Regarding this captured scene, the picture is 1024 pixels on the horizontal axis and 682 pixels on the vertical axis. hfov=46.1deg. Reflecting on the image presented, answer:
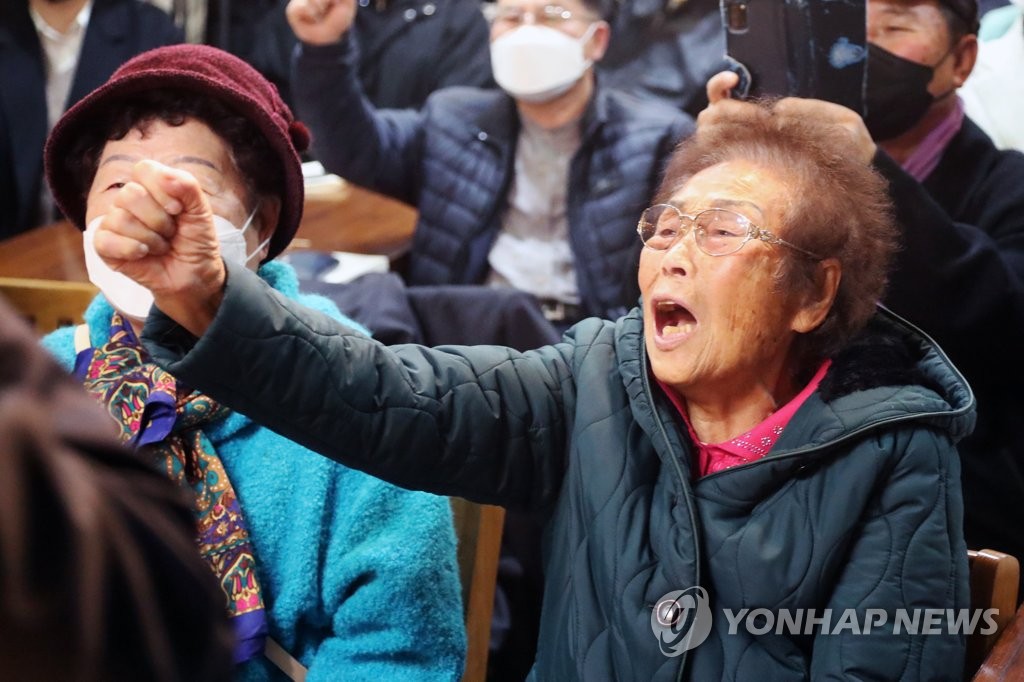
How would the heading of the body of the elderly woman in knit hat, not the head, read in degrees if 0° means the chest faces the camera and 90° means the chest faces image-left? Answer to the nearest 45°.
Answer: approximately 45°

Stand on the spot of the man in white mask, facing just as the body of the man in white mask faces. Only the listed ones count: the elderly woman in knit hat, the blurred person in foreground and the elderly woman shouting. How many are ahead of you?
3

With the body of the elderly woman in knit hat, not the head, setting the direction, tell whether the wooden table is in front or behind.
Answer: behind

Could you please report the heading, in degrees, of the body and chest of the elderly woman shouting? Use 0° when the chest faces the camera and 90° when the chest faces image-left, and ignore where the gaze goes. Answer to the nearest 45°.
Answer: approximately 45°

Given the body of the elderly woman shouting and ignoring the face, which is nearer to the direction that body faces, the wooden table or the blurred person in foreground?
the blurred person in foreground

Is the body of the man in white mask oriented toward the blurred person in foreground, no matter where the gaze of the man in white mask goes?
yes

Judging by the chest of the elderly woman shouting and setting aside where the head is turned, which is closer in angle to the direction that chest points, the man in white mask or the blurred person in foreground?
the blurred person in foreground

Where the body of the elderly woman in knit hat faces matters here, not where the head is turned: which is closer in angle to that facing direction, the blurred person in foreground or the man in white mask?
the blurred person in foreground

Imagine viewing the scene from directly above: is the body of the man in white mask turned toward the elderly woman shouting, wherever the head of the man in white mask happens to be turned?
yes

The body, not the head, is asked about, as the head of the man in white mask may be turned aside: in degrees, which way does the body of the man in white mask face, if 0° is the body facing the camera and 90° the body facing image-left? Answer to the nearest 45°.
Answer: approximately 0°
